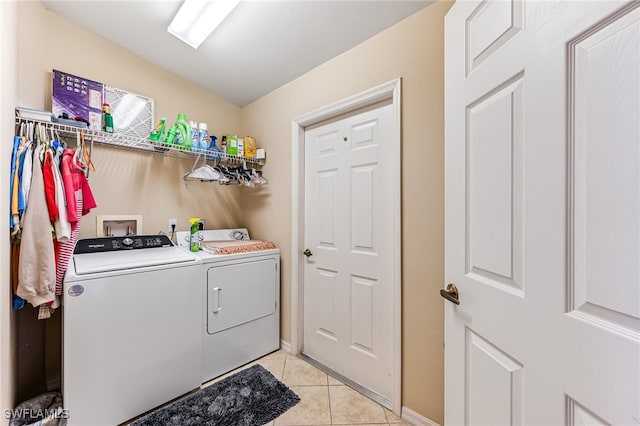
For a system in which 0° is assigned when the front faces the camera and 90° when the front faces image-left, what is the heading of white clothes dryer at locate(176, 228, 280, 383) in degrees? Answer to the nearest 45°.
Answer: approximately 315°
